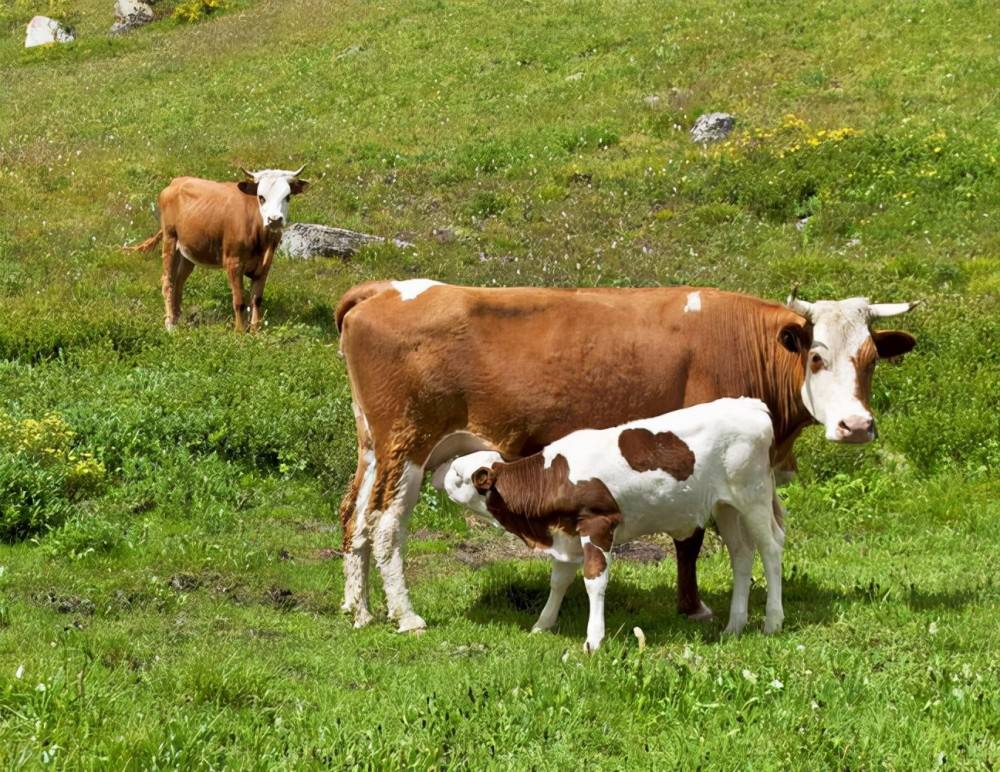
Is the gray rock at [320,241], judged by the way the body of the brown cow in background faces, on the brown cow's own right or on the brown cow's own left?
on the brown cow's own left

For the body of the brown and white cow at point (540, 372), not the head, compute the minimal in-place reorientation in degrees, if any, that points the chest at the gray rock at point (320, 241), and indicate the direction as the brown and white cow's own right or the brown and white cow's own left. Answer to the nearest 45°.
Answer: approximately 90° to the brown and white cow's own left

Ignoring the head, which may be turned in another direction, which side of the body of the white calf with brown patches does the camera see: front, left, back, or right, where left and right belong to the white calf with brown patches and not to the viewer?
left

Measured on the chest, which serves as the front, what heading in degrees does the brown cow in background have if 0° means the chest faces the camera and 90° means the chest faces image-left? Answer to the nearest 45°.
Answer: approximately 315°

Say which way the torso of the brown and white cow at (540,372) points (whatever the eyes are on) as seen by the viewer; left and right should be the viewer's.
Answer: facing to the right of the viewer

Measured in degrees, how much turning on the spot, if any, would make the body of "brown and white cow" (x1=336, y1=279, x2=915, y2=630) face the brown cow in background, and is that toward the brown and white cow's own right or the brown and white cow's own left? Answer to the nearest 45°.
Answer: approximately 135° to the brown and white cow's own left

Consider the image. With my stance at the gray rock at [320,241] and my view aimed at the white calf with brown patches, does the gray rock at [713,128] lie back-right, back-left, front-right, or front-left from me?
back-left

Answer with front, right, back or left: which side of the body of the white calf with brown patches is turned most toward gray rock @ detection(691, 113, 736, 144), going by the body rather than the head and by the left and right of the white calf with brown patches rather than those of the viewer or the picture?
right

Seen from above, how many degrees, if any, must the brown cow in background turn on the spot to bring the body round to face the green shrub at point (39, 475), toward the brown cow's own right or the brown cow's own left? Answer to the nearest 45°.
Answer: approximately 45° to the brown cow's own right

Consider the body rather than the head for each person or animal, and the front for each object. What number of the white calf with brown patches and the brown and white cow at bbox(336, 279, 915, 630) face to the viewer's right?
1

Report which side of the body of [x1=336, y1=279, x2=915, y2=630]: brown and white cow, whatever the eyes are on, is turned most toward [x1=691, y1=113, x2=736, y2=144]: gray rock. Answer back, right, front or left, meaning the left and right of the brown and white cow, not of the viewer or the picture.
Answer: left
